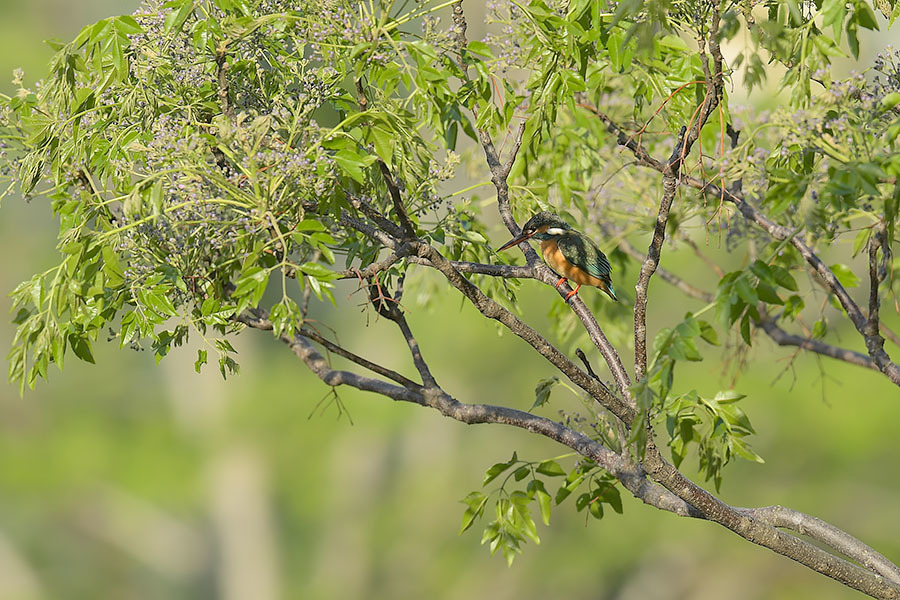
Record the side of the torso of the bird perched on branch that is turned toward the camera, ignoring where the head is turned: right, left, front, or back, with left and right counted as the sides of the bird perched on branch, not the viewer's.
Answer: left
